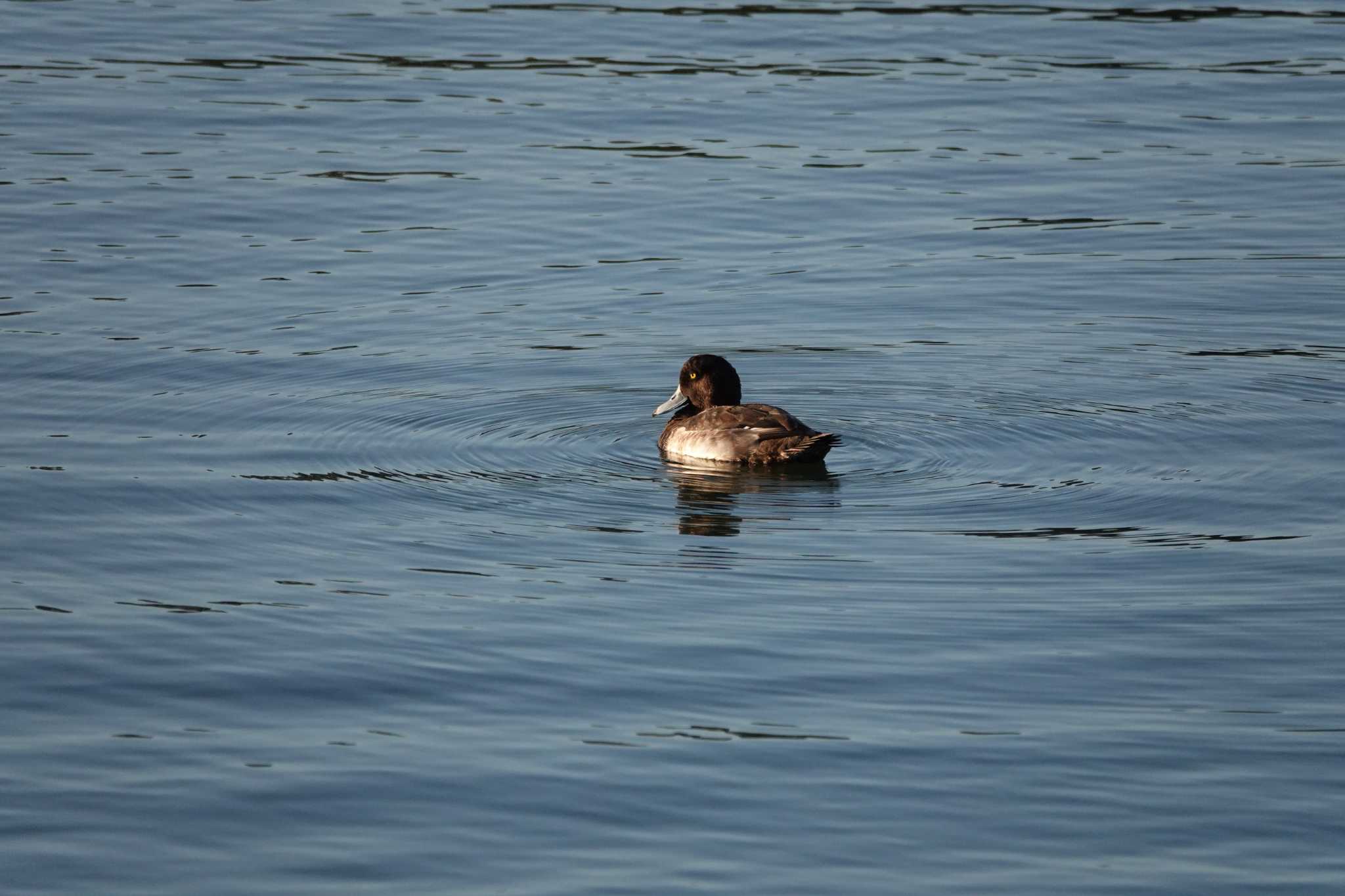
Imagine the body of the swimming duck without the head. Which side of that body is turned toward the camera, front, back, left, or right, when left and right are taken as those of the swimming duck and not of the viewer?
left
